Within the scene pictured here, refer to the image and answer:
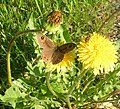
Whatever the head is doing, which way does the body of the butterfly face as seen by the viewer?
away from the camera
